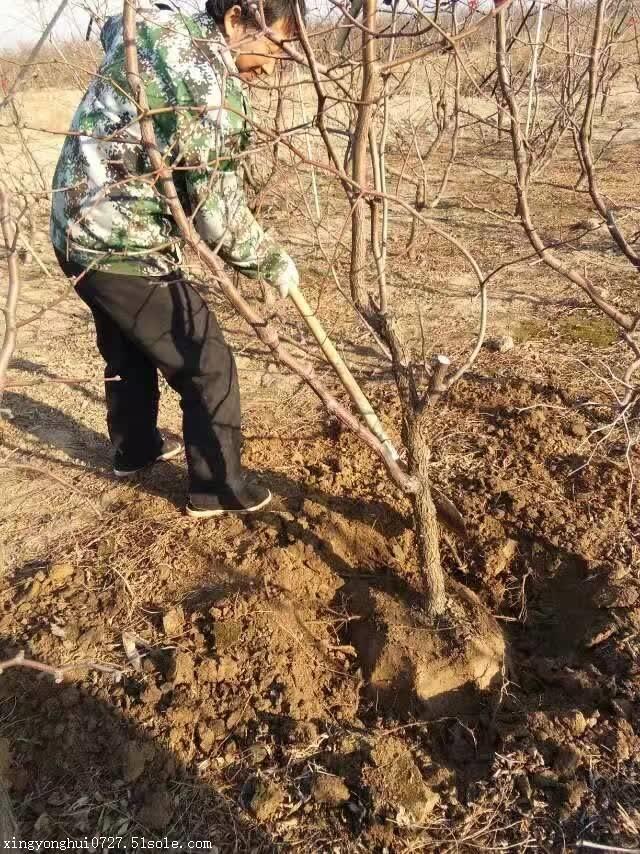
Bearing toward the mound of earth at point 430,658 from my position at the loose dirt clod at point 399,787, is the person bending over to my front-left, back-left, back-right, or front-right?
front-left

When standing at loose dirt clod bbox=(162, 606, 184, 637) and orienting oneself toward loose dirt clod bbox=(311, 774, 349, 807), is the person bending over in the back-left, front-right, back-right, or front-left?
back-left

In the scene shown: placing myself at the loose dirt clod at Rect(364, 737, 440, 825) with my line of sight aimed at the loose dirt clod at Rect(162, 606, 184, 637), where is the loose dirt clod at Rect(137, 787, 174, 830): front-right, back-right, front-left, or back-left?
front-left

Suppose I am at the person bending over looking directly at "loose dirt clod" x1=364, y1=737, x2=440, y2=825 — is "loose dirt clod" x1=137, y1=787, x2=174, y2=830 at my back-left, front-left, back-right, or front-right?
front-right

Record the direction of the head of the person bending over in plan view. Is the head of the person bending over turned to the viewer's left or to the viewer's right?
to the viewer's right

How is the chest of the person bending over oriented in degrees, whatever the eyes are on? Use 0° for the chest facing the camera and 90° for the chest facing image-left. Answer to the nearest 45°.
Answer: approximately 270°
